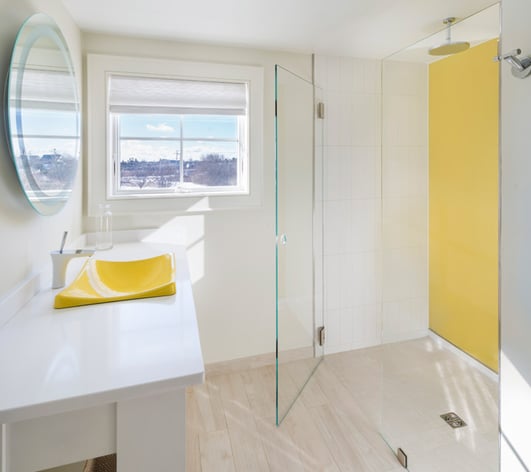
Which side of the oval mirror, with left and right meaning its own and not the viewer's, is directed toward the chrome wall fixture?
front

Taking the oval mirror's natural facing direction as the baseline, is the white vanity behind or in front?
in front

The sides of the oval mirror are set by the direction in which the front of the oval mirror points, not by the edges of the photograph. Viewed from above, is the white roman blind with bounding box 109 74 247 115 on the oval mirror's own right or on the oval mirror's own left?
on the oval mirror's own left

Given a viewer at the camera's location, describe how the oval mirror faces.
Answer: facing the viewer and to the right of the viewer

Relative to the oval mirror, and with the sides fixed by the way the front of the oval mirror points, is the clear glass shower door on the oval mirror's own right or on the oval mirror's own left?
on the oval mirror's own left

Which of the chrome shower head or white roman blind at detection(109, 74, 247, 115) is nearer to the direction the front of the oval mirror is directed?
the chrome shower head
